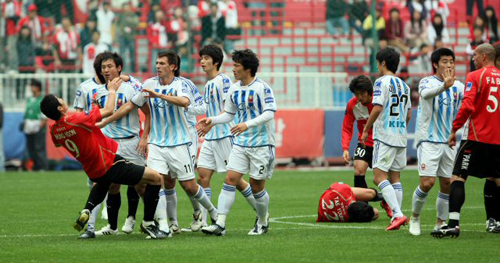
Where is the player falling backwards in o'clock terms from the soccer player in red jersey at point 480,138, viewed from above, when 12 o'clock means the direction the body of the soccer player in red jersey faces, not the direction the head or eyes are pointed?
The player falling backwards is roughly at 10 o'clock from the soccer player in red jersey.

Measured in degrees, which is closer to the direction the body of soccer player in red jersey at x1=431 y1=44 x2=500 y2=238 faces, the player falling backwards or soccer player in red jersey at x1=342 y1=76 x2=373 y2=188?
the soccer player in red jersey

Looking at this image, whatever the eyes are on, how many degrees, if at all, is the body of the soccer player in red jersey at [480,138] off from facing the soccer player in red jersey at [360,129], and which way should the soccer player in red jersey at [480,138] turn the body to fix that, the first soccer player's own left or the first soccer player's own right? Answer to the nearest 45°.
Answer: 0° — they already face them

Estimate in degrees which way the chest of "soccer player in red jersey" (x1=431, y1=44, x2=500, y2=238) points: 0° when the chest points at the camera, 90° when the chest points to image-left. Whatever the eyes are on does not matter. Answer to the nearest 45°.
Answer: approximately 135°
